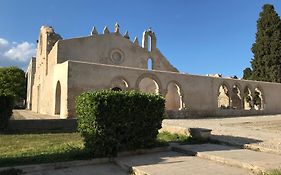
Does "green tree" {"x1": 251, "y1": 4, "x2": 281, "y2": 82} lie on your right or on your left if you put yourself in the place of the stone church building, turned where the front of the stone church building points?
on your left

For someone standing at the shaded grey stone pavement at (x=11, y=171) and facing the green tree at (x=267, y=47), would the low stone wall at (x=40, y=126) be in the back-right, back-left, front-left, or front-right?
front-left

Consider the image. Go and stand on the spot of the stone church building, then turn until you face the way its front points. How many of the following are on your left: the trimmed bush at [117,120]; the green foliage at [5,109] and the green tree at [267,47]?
1

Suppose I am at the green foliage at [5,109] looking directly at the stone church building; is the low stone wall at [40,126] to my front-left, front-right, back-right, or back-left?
front-right

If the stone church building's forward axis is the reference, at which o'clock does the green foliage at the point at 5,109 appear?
The green foliage is roughly at 2 o'clock from the stone church building.

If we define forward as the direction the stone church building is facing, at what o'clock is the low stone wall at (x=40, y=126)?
The low stone wall is roughly at 2 o'clock from the stone church building.

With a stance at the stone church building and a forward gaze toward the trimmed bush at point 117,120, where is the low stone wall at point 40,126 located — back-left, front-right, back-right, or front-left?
front-right

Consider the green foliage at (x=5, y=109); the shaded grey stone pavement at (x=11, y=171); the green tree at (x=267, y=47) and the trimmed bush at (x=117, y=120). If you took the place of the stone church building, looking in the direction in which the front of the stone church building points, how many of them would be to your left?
1

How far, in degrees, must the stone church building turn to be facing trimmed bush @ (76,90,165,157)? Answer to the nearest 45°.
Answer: approximately 45° to its right

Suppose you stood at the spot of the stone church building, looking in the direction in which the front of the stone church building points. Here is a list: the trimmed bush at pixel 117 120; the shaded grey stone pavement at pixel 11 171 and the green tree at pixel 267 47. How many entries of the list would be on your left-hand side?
1

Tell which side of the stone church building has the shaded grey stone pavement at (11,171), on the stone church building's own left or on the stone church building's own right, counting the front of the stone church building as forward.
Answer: on the stone church building's own right
